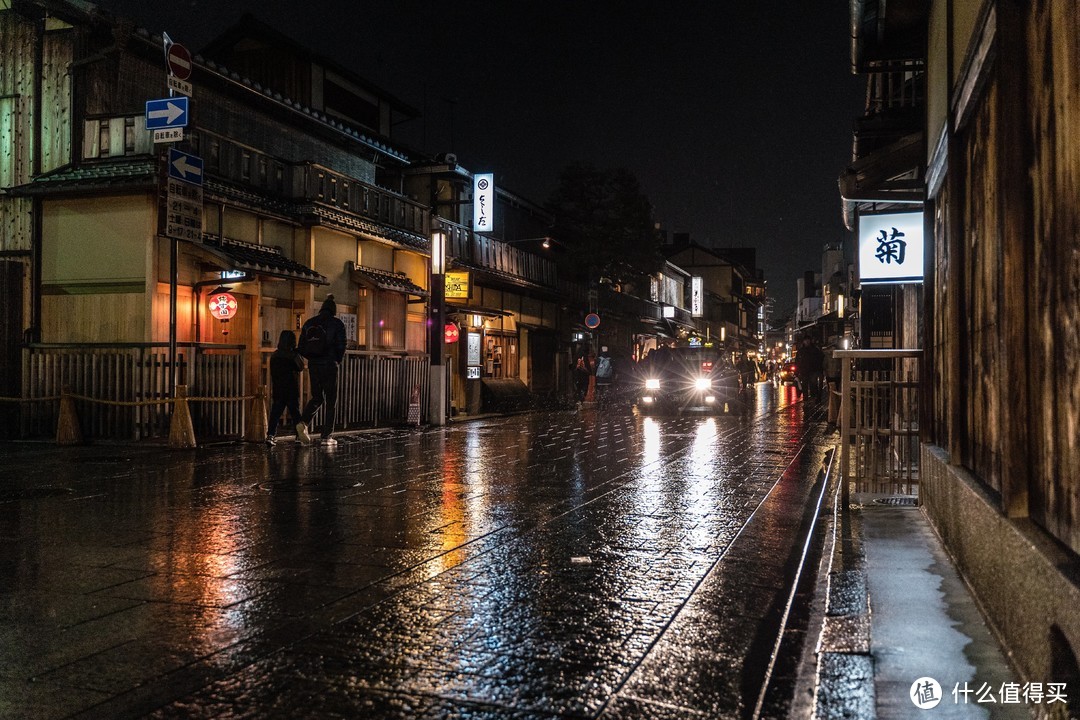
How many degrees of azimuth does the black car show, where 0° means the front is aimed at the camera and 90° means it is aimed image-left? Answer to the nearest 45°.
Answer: approximately 0°

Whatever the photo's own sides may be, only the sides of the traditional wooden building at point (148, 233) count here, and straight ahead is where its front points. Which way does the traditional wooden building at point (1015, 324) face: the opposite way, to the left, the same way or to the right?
the opposite way

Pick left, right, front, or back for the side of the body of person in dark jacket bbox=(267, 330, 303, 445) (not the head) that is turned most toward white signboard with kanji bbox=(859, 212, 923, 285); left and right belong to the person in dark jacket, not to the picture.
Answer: right

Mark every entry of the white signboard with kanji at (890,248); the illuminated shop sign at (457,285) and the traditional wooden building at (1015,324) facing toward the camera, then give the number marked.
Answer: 2

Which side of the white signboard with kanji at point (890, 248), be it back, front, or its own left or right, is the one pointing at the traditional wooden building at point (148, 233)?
right

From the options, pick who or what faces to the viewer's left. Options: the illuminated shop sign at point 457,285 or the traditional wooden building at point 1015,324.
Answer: the traditional wooden building

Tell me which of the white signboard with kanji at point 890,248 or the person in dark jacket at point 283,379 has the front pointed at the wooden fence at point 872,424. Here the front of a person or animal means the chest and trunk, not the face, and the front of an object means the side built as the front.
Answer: the white signboard with kanji

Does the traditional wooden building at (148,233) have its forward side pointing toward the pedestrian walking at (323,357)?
yes

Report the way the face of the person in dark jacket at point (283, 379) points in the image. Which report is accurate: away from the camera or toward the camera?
away from the camera

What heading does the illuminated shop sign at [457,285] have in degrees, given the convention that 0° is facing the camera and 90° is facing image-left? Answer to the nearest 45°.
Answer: approximately 0°

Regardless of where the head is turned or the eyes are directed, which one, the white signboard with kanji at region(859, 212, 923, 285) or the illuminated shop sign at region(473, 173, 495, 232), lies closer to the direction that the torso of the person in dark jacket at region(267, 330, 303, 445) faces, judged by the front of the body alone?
the illuminated shop sign

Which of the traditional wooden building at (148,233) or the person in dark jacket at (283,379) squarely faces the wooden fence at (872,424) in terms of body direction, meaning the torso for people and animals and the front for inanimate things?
the traditional wooden building

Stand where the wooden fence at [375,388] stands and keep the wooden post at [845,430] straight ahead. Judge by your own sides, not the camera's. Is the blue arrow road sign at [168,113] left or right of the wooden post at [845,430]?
right
